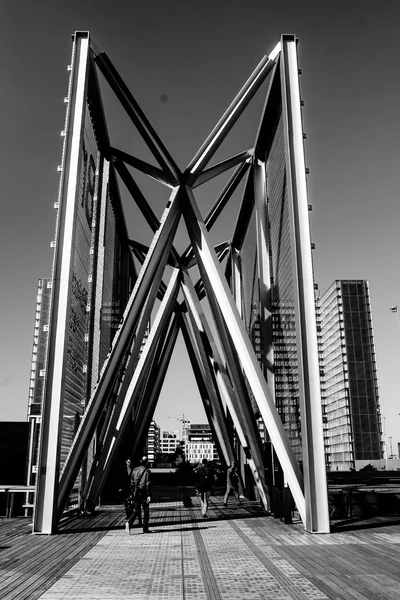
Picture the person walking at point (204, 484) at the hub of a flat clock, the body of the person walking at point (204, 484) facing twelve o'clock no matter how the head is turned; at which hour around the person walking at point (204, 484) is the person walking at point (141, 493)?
the person walking at point (141, 493) is roughly at 7 o'clock from the person walking at point (204, 484).

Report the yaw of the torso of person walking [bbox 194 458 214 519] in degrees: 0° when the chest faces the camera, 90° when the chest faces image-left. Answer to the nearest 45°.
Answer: approximately 180°
